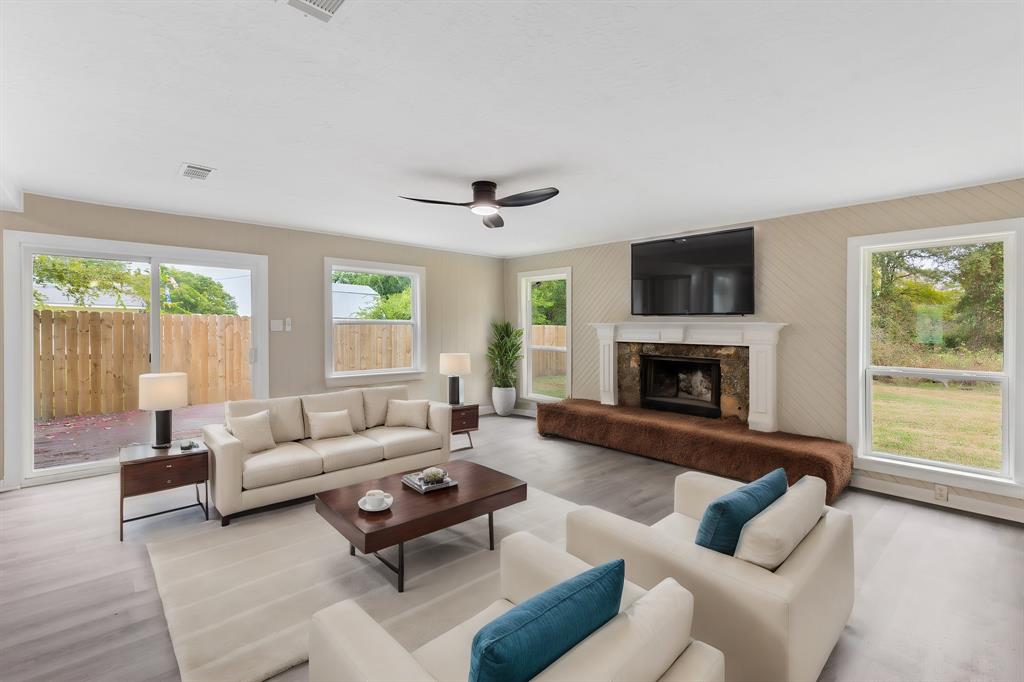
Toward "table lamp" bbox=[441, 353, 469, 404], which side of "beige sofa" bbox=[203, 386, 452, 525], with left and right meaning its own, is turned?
left

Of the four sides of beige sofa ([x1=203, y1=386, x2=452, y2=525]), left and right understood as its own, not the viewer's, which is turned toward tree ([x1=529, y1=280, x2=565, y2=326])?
left

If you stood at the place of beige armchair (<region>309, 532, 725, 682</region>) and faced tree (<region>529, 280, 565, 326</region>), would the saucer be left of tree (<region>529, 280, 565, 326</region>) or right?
left

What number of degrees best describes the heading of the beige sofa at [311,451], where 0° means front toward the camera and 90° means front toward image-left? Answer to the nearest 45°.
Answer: approximately 315°

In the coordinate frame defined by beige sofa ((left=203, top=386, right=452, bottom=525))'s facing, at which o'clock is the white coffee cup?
The white coffee cup is roughly at 1 o'clock from the beige sofa.

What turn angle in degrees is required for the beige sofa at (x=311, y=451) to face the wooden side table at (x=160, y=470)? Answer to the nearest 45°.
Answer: approximately 135° to its right

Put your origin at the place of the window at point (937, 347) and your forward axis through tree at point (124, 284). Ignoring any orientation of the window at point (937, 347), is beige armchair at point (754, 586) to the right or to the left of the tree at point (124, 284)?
left

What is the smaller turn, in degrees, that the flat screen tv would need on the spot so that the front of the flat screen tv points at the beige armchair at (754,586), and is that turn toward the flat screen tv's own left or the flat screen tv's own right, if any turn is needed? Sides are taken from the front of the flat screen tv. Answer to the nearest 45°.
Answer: approximately 45° to the flat screen tv's own left

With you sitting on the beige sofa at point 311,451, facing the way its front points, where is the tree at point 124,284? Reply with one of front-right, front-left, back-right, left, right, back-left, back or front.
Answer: back

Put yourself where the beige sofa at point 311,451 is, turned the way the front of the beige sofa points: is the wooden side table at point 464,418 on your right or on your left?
on your left

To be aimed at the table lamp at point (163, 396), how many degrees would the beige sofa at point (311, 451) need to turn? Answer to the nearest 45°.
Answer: approximately 135° to its right

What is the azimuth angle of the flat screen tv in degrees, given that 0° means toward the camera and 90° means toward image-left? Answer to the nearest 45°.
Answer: approximately 45°

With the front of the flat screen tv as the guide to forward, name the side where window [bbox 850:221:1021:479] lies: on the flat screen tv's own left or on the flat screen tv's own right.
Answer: on the flat screen tv's own left
